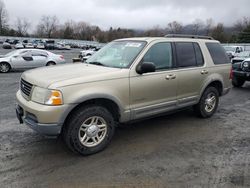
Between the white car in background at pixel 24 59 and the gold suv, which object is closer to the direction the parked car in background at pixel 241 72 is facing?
the gold suv

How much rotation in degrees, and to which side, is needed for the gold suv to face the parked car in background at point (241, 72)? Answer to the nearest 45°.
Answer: approximately 180°

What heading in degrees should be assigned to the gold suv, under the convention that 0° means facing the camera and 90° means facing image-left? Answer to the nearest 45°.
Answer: approximately 45°

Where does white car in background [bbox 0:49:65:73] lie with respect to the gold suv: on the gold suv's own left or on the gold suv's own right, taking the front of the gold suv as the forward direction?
on the gold suv's own right

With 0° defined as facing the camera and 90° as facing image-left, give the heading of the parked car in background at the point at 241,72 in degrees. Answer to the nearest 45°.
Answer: approximately 0°

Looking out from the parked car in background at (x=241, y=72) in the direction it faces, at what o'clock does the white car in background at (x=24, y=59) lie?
The white car in background is roughly at 3 o'clock from the parked car in background.
